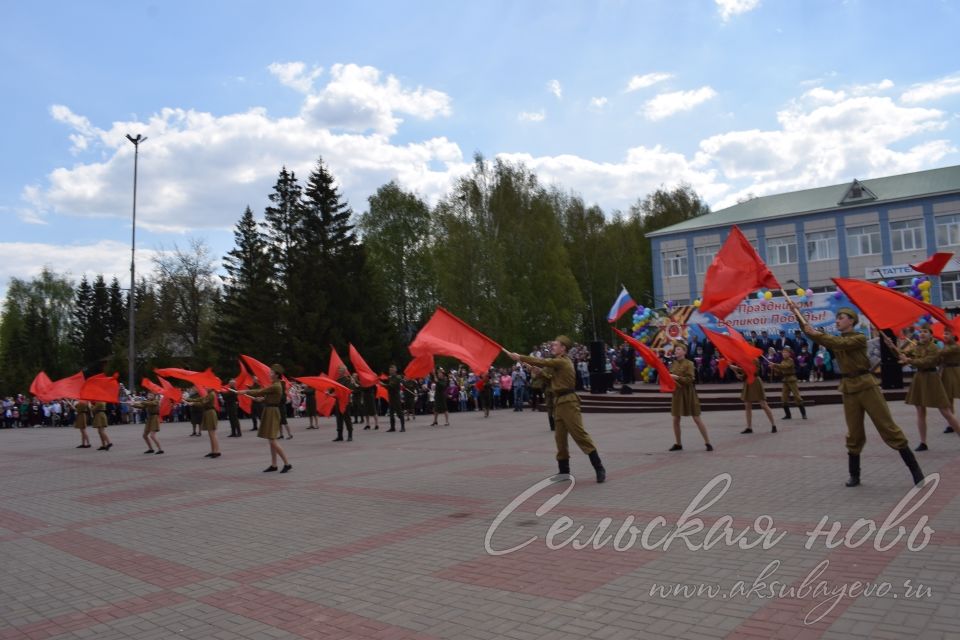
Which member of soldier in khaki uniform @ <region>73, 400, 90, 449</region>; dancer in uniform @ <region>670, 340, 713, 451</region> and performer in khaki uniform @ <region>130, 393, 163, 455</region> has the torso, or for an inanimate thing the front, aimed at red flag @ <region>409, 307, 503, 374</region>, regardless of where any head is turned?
the dancer in uniform

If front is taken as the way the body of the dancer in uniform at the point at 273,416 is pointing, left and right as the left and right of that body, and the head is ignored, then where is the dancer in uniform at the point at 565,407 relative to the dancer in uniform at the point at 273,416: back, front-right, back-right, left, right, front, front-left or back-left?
back-left

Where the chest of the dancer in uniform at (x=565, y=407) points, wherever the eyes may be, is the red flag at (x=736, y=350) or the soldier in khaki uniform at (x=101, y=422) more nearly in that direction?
the soldier in khaki uniform

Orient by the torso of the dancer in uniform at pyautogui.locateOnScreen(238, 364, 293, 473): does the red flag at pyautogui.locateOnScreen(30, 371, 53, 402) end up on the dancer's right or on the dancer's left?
on the dancer's right

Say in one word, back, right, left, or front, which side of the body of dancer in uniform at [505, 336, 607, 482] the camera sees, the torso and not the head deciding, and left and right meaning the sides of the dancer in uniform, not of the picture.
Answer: left

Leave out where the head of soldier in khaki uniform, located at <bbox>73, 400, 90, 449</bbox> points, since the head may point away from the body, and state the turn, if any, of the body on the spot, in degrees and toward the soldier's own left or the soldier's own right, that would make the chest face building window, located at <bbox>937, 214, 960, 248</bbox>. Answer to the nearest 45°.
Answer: approximately 180°

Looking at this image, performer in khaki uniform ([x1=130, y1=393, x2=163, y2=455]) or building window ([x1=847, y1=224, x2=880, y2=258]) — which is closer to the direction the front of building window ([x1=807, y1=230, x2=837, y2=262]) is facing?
the performer in khaki uniform

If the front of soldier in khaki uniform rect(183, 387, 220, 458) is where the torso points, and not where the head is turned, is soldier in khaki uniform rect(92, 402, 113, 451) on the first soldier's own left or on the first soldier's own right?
on the first soldier's own right
